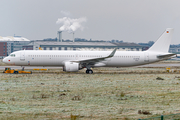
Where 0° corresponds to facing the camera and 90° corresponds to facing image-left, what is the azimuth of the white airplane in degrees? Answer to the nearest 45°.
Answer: approximately 90°
